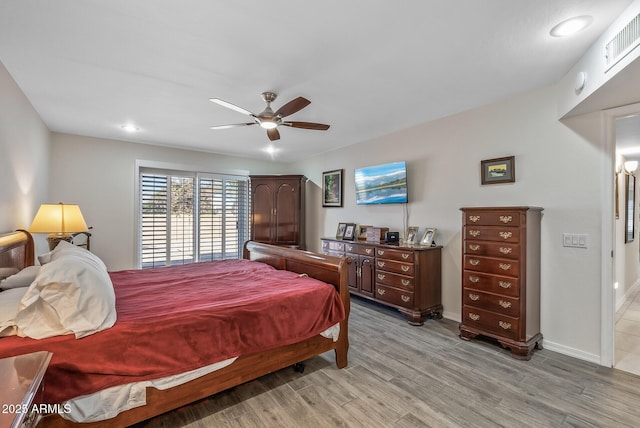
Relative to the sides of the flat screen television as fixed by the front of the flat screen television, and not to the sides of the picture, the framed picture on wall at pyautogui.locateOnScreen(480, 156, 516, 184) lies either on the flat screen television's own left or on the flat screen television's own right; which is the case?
on the flat screen television's own left

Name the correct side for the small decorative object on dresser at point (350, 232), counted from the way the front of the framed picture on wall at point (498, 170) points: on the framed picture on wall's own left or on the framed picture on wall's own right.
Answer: on the framed picture on wall's own right

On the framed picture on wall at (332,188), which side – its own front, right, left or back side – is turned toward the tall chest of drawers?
left

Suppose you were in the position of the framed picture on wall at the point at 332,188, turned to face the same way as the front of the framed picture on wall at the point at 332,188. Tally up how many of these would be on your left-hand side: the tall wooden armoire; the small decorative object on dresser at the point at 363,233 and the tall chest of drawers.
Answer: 2
